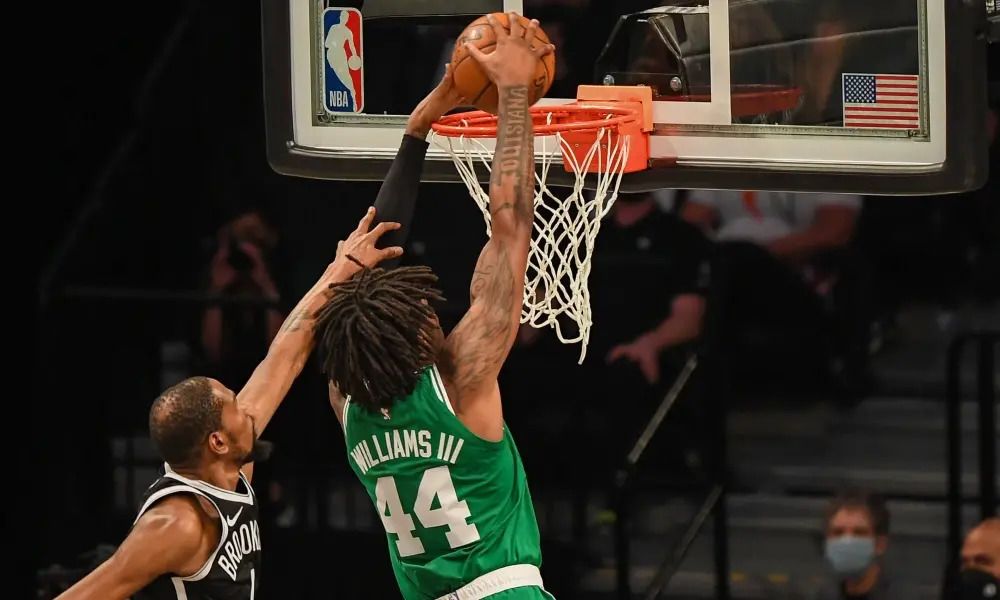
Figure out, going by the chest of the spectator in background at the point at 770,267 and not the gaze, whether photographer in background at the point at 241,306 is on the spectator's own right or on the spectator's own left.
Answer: on the spectator's own right

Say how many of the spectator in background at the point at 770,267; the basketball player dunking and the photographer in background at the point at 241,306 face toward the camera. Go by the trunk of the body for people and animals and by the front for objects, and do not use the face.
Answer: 2

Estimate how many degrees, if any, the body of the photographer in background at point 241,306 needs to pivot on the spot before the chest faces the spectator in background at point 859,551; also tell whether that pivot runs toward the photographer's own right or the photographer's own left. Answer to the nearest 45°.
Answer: approximately 45° to the photographer's own left

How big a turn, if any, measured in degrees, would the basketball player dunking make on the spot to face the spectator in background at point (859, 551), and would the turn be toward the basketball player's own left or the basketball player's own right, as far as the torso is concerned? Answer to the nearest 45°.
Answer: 0° — they already face them

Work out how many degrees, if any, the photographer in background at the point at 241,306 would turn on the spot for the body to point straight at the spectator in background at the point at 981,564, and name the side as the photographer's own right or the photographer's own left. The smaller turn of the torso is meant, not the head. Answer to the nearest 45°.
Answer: approximately 45° to the photographer's own left

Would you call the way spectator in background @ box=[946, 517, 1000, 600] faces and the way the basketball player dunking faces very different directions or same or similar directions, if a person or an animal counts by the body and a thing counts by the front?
very different directions

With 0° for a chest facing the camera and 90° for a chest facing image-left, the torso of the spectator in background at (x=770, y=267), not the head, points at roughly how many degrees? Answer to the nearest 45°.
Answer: approximately 0°

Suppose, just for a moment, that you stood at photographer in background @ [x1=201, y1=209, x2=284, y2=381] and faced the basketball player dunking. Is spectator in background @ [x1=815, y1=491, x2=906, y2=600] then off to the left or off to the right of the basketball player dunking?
left
